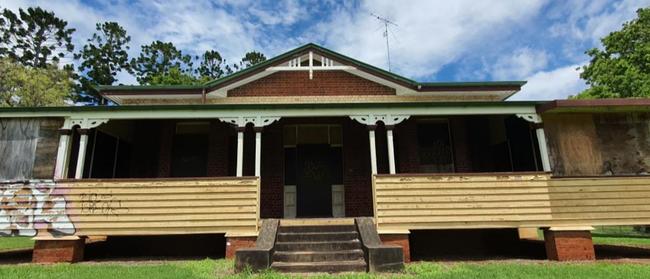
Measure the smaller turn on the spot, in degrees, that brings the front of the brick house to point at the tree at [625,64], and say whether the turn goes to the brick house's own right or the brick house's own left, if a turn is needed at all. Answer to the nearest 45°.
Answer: approximately 135° to the brick house's own left

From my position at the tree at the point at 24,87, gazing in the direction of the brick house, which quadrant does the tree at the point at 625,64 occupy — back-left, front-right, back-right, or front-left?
front-left

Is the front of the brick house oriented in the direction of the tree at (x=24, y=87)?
no

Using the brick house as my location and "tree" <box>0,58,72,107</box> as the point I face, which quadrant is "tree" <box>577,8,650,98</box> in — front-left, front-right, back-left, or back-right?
back-right

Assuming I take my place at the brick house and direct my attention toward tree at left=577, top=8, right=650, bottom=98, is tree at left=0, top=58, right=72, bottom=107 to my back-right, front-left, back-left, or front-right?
back-left

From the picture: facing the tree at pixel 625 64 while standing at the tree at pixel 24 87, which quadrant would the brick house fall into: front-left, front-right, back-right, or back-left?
front-right

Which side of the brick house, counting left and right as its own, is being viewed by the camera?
front
